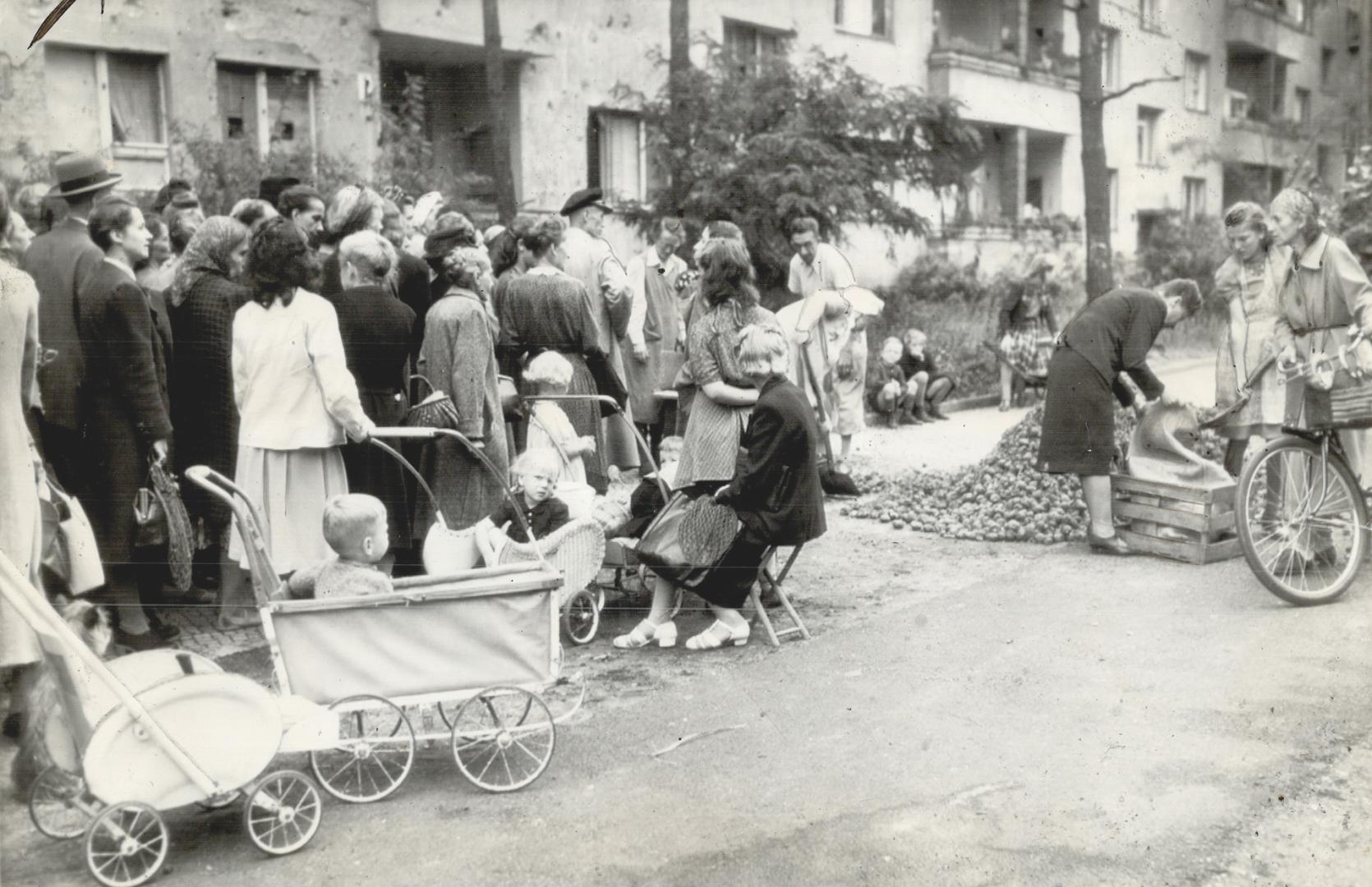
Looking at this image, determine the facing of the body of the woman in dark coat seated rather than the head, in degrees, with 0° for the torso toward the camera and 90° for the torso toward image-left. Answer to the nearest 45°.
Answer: approximately 90°

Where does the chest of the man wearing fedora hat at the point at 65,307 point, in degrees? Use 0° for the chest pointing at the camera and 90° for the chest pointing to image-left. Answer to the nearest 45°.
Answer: approximately 225°

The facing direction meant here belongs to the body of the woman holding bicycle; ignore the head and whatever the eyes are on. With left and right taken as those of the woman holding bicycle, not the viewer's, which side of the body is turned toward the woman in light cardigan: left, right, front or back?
front

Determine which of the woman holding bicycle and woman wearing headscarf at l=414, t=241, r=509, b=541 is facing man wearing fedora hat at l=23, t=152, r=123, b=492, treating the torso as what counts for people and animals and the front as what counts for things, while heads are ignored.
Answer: the woman holding bicycle

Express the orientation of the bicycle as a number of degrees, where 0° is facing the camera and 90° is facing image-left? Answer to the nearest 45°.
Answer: approximately 45°

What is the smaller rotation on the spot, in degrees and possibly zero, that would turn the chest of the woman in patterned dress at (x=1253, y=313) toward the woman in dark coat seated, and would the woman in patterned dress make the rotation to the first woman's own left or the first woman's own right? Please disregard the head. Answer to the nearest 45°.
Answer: approximately 45° to the first woman's own right

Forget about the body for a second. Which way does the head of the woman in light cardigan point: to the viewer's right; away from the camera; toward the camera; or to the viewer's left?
away from the camera

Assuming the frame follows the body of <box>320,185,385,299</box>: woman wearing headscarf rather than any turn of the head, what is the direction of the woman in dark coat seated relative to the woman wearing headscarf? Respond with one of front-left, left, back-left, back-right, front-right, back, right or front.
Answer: right

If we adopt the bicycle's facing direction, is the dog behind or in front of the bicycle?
in front

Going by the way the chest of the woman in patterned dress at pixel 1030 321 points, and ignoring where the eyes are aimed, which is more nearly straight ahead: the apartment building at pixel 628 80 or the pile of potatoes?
the pile of potatoes

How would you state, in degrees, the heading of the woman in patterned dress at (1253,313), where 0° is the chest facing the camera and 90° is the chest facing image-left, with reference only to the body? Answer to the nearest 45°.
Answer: approximately 0°

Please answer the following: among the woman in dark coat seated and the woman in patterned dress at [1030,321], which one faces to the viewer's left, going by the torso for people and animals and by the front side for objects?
the woman in dark coat seated
